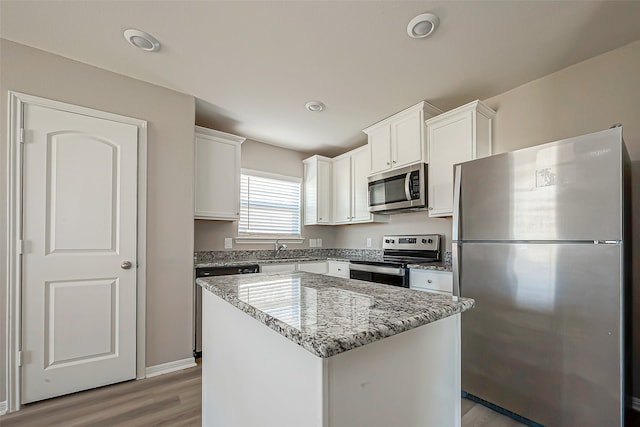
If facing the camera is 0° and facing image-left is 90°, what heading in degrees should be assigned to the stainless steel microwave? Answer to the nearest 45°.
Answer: approximately 45°

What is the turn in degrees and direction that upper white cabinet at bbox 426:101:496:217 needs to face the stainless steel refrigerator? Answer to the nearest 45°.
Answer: approximately 90° to its left

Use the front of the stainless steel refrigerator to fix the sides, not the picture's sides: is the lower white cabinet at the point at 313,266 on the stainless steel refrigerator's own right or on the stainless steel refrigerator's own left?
on the stainless steel refrigerator's own right

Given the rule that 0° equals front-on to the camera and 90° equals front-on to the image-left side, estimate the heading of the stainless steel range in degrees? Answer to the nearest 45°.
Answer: approximately 45°

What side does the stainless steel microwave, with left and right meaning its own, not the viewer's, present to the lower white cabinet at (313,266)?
right

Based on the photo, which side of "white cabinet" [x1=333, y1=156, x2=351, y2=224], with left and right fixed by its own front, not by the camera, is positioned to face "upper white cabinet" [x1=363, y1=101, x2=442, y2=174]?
left

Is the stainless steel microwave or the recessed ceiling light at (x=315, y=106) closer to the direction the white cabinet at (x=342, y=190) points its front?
the recessed ceiling light

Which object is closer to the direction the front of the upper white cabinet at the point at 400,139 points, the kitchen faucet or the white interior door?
the white interior door

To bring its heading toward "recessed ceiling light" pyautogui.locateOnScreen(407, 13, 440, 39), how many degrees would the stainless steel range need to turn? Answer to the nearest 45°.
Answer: approximately 45° to its left

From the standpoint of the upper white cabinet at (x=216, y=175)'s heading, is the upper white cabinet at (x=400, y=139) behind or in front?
in front
